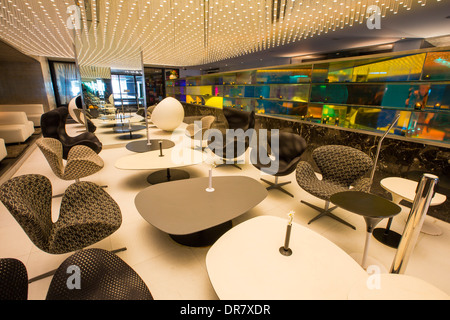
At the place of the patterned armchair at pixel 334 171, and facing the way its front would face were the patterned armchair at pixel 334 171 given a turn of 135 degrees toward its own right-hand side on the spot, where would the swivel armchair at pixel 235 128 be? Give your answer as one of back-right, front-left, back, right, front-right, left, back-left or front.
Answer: front-left

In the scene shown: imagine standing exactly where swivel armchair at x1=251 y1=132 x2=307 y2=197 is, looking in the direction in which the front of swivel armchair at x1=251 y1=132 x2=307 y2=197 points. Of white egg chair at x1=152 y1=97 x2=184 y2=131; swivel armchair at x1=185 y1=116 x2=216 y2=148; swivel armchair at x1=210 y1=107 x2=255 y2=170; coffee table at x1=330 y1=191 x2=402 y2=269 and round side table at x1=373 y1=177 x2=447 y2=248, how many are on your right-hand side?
3

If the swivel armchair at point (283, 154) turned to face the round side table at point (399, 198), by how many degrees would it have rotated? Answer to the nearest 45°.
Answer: approximately 90° to its left

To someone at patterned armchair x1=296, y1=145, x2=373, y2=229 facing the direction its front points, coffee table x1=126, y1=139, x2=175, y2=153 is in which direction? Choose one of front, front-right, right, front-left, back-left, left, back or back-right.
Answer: front-right

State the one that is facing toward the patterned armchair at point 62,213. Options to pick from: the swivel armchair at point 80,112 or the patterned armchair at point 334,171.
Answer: the patterned armchair at point 334,171

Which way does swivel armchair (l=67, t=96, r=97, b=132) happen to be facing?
to the viewer's right

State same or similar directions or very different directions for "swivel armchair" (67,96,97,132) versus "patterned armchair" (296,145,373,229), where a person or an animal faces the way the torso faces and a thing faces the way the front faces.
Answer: very different directions

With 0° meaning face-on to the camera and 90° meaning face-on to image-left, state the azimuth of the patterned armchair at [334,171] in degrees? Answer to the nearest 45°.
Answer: approximately 45°
